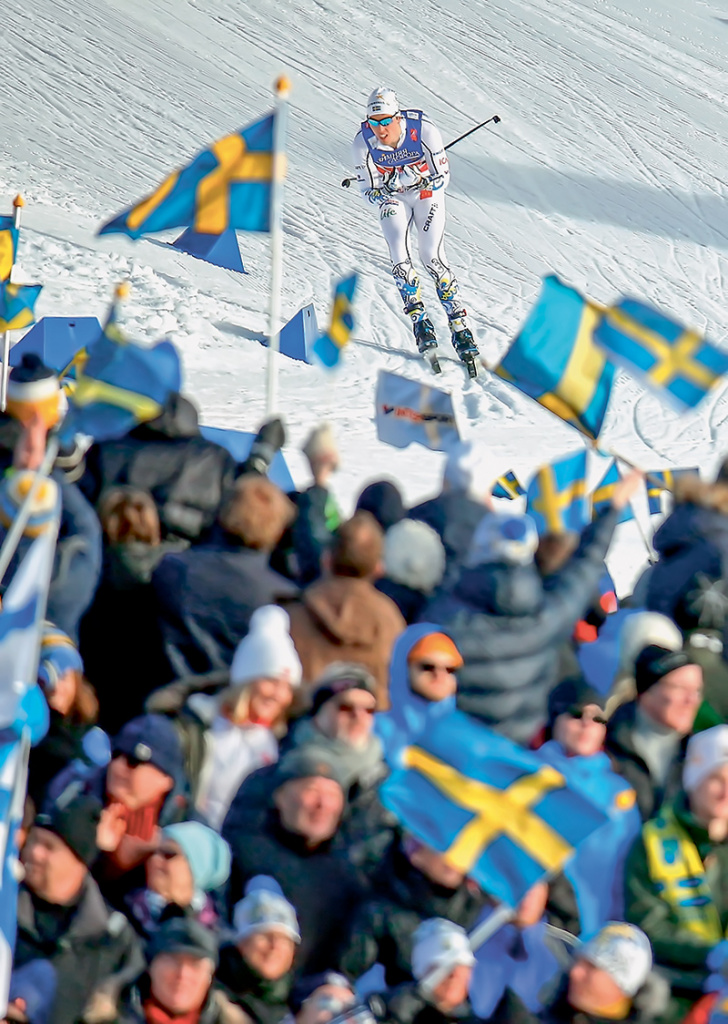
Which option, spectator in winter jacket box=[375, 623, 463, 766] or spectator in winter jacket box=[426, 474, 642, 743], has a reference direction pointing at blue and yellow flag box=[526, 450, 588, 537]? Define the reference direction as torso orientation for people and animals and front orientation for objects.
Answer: spectator in winter jacket box=[426, 474, 642, 743]

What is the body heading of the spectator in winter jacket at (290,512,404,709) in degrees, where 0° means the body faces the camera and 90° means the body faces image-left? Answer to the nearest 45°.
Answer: approximately 180°

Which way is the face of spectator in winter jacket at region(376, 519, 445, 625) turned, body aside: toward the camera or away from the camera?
away from the camera

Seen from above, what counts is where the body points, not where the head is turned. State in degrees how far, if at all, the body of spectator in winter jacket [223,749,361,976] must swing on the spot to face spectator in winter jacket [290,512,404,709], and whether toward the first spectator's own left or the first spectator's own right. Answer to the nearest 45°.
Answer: approximately 135° to the first spectator's own left

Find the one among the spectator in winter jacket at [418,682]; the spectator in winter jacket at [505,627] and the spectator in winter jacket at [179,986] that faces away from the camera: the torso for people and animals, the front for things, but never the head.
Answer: the spectator in winter jacket at [505,627]

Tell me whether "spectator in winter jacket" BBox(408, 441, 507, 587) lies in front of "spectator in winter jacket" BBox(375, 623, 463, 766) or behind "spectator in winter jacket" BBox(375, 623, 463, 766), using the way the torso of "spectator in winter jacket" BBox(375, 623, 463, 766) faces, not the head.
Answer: behind

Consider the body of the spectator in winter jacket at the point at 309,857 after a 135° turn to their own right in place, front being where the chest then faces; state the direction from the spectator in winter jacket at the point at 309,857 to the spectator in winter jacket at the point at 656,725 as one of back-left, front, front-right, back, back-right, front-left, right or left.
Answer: back-right

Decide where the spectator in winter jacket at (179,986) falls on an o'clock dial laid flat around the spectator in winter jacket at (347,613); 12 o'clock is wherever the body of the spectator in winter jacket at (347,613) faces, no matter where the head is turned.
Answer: the spectator in winter jacket at (179,986) is roughly at 6 o'clock from the spectator in winter jacket at (347,613).

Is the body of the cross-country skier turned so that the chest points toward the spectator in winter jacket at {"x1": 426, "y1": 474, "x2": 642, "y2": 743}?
yes
